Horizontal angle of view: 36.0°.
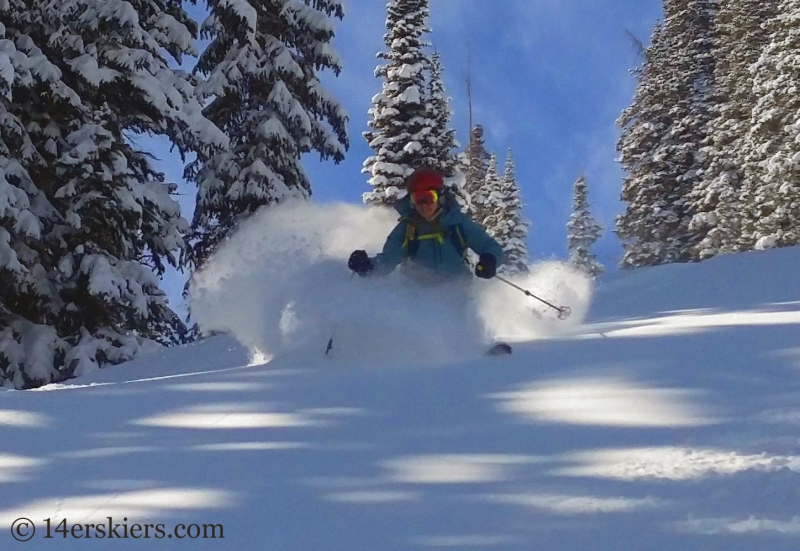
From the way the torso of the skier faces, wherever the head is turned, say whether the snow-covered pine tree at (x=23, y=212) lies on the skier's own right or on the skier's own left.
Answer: on the skier's own right

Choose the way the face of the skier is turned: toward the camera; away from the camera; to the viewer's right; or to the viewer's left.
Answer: toward the camera

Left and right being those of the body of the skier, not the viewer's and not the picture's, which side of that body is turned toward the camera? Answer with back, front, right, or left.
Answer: front

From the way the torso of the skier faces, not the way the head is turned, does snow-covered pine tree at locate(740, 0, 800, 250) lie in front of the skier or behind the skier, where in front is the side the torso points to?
behind

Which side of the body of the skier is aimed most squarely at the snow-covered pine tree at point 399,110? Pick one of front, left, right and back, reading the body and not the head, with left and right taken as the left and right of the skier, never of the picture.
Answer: back

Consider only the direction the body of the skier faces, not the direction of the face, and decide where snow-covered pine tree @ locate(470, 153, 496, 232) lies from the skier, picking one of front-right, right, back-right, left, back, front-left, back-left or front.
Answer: back

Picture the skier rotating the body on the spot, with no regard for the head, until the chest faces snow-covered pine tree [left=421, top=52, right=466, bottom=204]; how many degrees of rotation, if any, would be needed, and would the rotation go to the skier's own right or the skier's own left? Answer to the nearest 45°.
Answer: approximately 180°

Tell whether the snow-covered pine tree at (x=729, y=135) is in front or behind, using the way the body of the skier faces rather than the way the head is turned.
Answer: behind

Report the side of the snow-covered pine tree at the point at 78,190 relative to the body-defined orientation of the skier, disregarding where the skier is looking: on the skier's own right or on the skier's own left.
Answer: on the skier's own right
